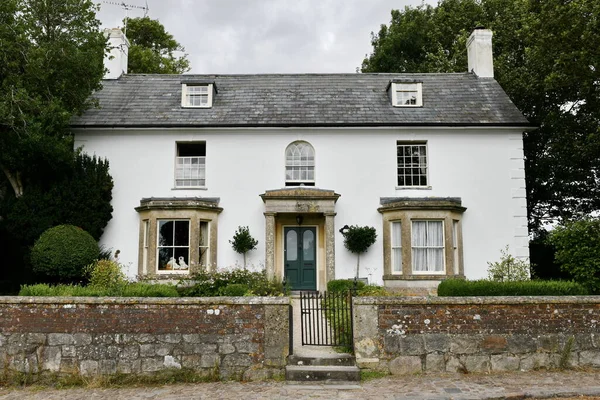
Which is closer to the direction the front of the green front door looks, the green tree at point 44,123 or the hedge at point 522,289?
the hedge

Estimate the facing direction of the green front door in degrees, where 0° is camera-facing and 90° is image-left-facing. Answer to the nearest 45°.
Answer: approximately 0°

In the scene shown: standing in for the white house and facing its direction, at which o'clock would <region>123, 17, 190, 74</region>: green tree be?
The green tree is roughly at 5 o'clock from the white house.

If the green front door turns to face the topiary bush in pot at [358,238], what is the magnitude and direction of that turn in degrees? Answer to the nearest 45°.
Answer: approximately 45° to its left

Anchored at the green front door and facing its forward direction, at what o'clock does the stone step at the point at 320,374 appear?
The stone step is roughly at 12 o'clock from the green front door.

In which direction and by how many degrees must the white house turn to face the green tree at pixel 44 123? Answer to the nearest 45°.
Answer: approximately 90° to its right

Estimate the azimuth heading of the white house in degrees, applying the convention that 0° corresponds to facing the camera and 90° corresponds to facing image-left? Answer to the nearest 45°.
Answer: approximately 0°

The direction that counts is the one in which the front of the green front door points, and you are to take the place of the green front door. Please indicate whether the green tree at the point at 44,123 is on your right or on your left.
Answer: on your right
